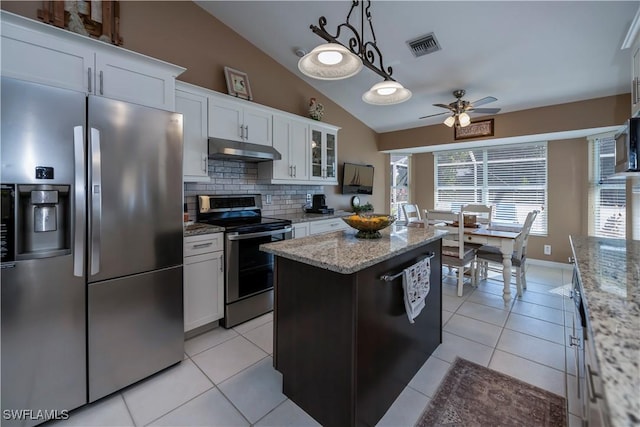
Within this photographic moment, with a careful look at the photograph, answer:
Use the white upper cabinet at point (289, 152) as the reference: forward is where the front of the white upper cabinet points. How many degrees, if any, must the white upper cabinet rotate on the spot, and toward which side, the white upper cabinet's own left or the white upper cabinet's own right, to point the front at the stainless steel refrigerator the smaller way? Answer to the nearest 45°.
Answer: approximately 90° to the white upper cabinet's own right

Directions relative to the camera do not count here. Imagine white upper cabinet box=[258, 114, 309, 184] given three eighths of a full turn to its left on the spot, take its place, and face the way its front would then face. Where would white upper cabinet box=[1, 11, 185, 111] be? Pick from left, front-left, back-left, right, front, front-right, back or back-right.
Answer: back-left

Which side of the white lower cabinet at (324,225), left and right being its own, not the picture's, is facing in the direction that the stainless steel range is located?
right

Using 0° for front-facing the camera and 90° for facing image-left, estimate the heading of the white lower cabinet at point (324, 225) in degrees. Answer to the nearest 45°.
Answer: approximately 315°

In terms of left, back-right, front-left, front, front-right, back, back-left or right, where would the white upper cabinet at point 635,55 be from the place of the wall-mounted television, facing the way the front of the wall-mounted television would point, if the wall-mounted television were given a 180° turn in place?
back

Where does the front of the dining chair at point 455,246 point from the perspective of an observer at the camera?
facing away from the viewer and to the right of the viewer

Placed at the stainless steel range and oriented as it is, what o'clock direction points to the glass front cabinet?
The glass front cabinet is roughly at 9 o'clock from the stainless steel range.

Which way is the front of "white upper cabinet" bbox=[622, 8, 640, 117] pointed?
to the viewer's left

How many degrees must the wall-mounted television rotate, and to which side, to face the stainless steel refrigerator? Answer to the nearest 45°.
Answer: approximately 90° to its right

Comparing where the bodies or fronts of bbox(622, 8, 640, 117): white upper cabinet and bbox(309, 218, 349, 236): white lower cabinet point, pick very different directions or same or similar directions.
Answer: very different directions

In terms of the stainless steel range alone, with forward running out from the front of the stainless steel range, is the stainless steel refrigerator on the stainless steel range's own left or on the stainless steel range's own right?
on the stainless steel range's own right

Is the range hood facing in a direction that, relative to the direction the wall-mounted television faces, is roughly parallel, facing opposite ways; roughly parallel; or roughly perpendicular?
roughly parallel

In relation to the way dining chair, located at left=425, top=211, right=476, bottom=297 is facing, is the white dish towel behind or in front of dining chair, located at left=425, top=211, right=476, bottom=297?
behind

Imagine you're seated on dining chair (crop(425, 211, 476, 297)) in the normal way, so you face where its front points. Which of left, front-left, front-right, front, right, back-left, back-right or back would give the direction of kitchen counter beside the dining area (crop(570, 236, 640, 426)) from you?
back-right

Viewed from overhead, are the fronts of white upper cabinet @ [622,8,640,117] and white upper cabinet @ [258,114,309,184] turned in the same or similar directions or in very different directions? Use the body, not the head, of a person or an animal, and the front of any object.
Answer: very different directions

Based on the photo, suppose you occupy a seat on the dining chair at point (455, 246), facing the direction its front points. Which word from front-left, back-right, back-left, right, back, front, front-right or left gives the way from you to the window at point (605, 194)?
front

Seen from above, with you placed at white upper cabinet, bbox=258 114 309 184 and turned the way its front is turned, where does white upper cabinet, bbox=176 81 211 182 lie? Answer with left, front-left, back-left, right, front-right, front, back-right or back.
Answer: right
